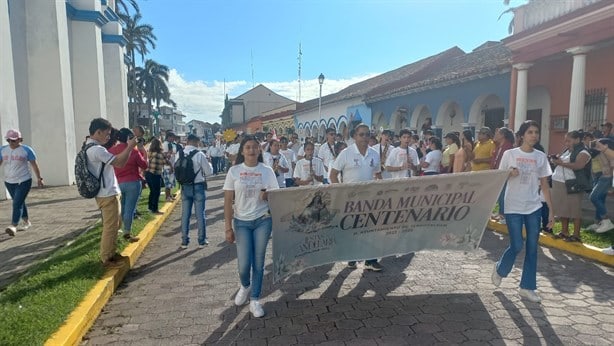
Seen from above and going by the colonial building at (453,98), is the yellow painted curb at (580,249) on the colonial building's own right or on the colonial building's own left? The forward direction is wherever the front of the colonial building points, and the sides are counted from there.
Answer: on the colonial building's own left

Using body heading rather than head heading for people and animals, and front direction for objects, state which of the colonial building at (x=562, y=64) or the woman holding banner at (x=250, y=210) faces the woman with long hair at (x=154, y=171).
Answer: the colonial building

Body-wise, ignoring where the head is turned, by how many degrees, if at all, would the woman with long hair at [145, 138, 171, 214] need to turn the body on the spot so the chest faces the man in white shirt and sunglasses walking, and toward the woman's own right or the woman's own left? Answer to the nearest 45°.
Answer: approximately 90° to the woman's own right

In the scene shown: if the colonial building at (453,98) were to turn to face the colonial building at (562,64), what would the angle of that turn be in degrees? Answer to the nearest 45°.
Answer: approximately 90° to its left

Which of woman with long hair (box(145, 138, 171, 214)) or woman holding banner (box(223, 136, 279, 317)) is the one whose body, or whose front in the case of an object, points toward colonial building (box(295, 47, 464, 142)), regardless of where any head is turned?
the woman with long hair

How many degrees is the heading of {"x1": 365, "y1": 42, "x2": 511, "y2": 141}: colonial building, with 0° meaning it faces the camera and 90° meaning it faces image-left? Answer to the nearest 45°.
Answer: approximately 45°

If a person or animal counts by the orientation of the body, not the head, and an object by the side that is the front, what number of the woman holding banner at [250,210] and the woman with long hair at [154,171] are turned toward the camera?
1

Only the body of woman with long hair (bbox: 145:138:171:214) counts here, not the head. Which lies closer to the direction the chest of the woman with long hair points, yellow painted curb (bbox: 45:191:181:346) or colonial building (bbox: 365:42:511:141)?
the colonial building

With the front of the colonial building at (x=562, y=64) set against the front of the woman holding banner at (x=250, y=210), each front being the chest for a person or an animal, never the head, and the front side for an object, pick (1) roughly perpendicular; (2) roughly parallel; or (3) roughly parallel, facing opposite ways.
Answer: roughly perpendicular

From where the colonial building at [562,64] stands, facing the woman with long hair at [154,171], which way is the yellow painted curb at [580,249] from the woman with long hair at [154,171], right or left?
left
